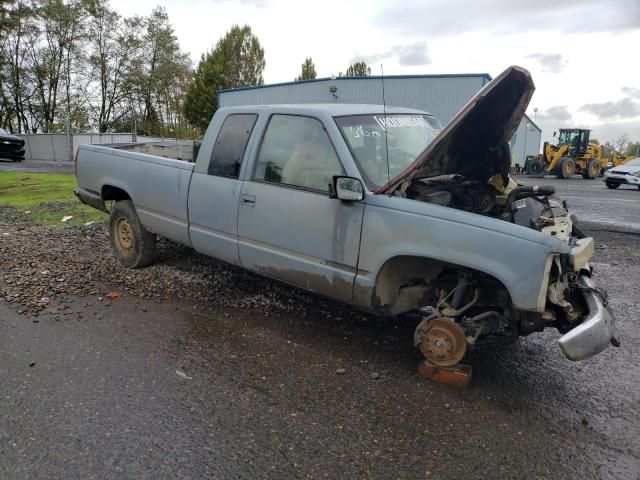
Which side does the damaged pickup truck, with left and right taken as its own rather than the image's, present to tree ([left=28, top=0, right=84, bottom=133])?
back

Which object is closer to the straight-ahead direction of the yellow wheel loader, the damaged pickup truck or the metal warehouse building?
the metal warehouse building

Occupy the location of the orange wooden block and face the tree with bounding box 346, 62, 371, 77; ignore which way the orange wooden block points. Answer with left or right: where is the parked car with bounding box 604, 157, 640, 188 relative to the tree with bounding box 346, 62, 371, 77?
right

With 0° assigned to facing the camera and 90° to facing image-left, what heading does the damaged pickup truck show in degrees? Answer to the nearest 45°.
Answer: approximately 315°

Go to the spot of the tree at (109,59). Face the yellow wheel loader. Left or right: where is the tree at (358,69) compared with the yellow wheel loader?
left

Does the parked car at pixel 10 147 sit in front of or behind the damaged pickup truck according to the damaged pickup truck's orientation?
behind

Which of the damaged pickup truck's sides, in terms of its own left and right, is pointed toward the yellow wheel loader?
left

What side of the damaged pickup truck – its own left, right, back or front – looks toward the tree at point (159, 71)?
back

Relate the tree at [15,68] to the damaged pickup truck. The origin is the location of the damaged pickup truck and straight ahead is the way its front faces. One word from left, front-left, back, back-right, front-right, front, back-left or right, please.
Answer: back

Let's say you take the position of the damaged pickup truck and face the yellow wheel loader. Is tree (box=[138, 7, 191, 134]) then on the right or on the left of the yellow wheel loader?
left
